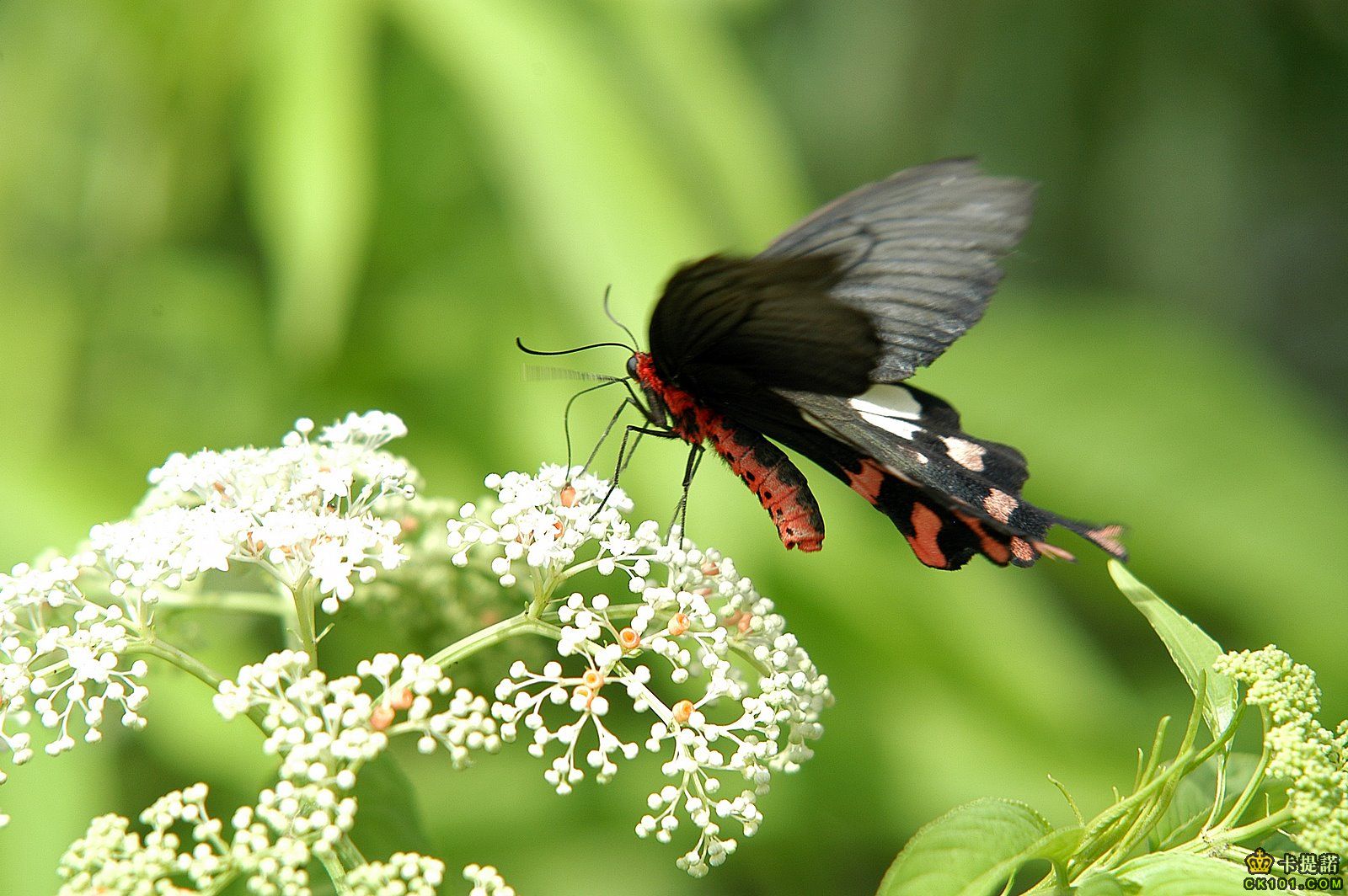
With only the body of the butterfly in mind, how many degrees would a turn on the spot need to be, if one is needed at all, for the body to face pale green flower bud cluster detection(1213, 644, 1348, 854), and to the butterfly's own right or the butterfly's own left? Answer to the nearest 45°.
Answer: approximately 135° to the butterfly's own left

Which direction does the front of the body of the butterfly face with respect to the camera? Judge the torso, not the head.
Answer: to the viewer's left

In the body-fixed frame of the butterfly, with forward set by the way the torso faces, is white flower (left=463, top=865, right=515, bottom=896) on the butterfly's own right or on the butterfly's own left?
on the butterfly's own left

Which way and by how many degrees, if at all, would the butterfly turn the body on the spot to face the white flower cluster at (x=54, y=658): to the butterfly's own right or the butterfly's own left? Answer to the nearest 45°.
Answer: approximately 45° to the butterfly's own left

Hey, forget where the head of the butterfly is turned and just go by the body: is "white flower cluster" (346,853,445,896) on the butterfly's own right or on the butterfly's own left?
on the butterfly's own left

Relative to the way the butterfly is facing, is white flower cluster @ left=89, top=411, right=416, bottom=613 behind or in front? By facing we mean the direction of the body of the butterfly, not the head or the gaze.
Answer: in front
